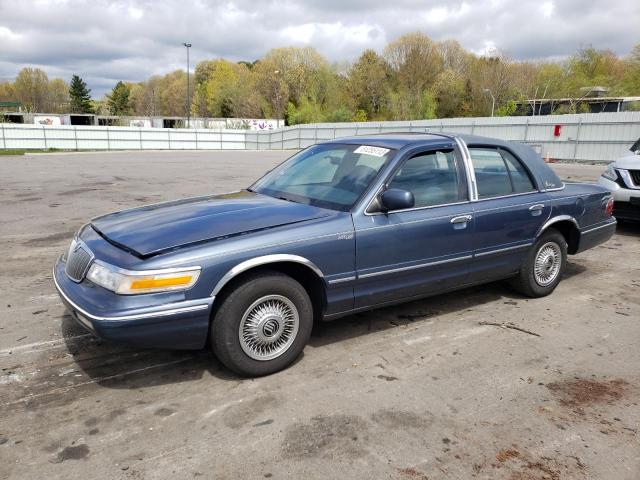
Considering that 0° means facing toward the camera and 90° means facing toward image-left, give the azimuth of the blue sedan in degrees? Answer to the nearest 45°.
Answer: approximately 45°

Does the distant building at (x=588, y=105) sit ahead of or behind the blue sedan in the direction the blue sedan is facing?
behind

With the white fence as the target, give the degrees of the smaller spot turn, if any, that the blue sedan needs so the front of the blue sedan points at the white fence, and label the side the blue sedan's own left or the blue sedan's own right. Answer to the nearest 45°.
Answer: approximately 135° to the blue sedan's own right
